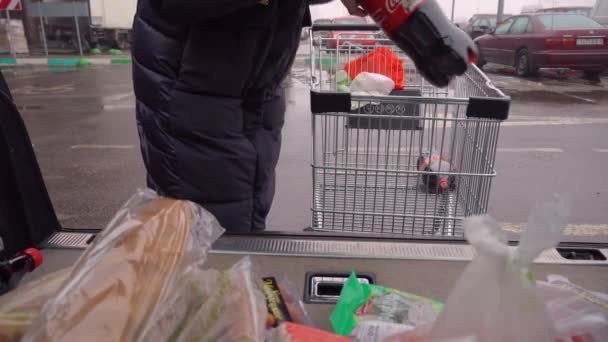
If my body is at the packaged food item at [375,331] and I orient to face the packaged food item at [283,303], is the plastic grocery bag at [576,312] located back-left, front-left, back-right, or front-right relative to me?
back-right

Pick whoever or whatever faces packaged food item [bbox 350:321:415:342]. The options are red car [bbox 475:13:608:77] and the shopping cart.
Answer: the shopping cart

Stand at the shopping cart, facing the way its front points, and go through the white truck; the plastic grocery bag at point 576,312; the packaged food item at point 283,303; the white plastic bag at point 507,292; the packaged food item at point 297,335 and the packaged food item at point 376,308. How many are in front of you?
5

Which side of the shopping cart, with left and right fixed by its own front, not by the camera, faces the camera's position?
front

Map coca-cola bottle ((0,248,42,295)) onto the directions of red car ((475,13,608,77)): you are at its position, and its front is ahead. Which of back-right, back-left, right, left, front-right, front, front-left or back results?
back-left

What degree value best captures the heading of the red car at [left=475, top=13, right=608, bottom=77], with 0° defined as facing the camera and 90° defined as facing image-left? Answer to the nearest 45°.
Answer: approximately 135°

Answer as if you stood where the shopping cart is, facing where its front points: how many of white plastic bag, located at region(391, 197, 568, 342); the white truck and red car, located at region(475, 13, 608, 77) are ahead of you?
1

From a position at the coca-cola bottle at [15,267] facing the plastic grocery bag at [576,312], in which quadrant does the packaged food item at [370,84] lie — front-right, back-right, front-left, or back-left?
front-left

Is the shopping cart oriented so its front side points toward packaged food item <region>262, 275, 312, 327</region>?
yes

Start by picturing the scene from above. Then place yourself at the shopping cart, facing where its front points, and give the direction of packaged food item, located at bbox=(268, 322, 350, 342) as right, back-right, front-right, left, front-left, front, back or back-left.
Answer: front

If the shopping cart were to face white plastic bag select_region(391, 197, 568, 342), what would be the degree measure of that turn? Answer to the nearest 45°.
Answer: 0° — it already faces it

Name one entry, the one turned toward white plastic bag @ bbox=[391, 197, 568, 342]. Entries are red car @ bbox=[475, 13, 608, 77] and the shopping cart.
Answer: the shopping cart

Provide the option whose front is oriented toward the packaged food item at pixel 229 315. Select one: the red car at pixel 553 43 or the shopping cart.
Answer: the shopping cart

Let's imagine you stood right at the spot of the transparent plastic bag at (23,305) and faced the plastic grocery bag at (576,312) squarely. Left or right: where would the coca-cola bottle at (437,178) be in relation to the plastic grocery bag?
left

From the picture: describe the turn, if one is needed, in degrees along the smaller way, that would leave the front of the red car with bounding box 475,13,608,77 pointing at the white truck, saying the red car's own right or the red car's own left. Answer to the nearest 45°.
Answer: approximately 45° to the red car's own left
